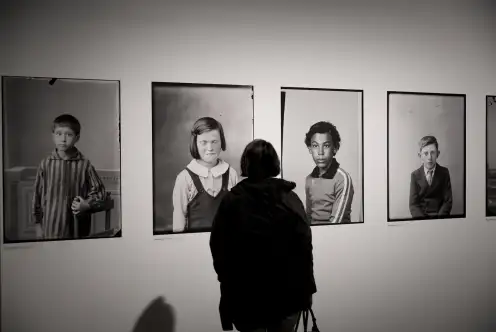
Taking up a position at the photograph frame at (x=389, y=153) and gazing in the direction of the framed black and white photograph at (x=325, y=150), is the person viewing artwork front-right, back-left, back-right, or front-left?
front-left

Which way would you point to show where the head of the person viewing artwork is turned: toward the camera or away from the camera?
away from the camera

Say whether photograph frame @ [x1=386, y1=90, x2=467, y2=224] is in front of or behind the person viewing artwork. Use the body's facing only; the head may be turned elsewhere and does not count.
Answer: in front

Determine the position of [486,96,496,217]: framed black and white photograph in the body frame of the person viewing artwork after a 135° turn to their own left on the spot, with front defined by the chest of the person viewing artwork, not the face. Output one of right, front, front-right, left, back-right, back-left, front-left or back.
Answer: back

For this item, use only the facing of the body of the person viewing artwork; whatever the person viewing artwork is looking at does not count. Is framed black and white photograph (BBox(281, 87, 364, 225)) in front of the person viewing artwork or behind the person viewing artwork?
in front

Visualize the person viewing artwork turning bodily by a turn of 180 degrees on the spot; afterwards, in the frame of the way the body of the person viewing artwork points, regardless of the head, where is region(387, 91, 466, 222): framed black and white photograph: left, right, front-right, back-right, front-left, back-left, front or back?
back-left

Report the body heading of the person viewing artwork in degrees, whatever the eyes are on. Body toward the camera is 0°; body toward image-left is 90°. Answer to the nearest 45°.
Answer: approximately 180°
